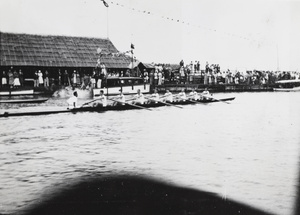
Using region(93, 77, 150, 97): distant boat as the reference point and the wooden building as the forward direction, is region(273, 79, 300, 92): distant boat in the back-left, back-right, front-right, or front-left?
back-right

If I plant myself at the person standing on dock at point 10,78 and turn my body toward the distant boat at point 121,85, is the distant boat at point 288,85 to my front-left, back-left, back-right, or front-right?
front-left

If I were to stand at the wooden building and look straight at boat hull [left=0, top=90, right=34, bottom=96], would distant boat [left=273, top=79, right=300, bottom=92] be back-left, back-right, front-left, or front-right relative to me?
back-left
